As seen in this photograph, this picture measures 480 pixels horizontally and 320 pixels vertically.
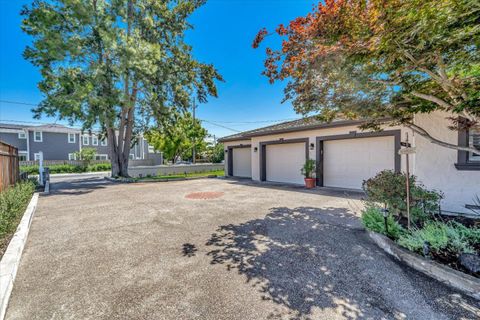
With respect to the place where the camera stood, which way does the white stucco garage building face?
facing the viewer and to the left of the viewer

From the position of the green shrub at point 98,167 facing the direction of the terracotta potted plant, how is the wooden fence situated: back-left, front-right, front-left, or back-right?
front-right

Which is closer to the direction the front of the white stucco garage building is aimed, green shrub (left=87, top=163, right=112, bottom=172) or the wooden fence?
the wooden fence

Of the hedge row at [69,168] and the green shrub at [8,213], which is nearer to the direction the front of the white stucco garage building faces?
the green shrub

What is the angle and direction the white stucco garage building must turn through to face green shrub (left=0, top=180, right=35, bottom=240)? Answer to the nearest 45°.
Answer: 0° — it already faces it

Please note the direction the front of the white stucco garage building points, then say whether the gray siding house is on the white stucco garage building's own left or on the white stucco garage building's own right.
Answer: on the white stucco garage building's own right

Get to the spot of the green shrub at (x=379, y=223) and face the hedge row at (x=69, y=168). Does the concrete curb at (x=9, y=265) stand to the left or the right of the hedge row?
left

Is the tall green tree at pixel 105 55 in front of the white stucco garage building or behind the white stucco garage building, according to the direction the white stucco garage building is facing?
in front

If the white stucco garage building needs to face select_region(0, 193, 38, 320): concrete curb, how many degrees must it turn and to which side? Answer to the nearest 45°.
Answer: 0° — it already faces it

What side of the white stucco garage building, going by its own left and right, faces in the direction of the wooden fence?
front

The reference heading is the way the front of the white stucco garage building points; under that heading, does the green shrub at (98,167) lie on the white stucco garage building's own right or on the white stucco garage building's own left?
on the white stucco garage building's own right

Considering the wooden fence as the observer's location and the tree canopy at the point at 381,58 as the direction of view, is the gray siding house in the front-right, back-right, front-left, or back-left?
back-left

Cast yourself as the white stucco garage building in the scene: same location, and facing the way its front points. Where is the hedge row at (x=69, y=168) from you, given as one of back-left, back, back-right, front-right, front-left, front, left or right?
front-right
